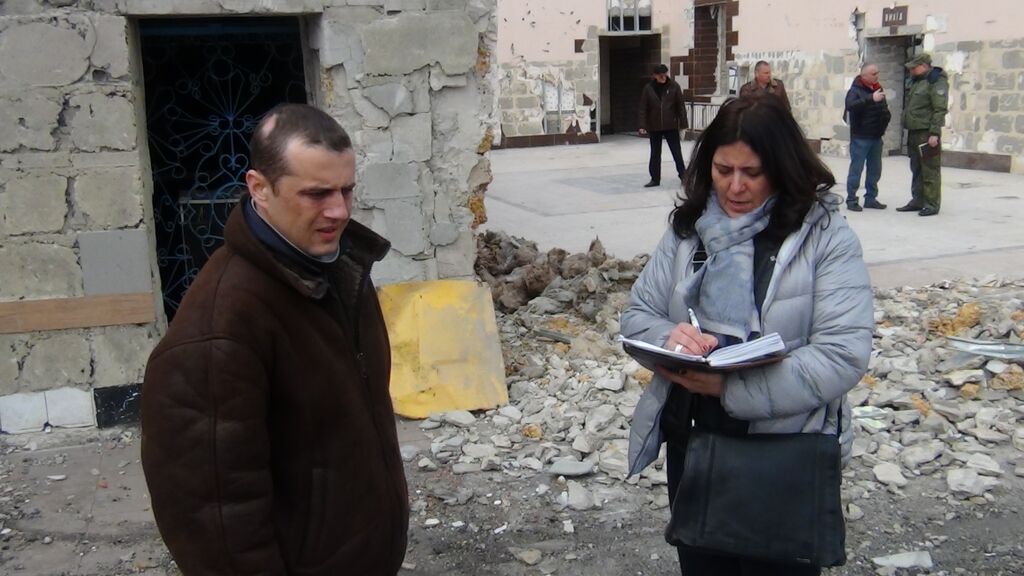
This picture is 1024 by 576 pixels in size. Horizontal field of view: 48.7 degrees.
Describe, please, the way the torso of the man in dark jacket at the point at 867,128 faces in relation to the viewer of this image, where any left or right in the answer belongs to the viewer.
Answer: facing the viewer and to the right of the viewer

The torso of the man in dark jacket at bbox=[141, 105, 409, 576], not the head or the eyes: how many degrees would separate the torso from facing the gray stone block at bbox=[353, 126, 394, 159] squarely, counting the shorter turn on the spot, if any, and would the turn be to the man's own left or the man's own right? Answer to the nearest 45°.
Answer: approximately 135° to the man's own left

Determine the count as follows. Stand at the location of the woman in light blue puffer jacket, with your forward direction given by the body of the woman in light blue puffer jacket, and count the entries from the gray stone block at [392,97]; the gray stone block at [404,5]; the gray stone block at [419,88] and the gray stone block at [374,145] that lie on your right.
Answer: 4

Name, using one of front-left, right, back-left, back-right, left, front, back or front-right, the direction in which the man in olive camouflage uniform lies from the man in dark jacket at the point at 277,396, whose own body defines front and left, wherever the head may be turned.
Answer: left

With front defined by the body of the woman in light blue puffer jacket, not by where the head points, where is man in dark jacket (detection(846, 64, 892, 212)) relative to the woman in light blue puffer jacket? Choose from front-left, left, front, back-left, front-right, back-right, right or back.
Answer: back-right

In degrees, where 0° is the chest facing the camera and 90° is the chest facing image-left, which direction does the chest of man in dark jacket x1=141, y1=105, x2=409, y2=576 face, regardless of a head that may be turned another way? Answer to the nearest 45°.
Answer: approximately 315°

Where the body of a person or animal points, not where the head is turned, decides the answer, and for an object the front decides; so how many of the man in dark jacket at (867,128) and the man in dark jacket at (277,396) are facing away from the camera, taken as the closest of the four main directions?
0

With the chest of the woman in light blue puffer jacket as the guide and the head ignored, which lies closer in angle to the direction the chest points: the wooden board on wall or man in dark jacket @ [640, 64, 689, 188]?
the wooden board on wall

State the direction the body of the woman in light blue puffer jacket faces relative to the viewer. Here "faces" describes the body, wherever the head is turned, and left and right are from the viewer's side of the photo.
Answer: facing the viewer and to the left of the viewer

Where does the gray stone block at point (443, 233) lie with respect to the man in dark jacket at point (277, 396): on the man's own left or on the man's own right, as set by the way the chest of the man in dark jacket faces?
on the man's own left

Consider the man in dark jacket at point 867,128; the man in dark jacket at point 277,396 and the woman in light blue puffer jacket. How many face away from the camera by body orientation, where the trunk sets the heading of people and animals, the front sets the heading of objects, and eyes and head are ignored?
0

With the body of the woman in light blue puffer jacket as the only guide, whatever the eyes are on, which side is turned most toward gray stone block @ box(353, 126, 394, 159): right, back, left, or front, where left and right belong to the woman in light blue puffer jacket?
right

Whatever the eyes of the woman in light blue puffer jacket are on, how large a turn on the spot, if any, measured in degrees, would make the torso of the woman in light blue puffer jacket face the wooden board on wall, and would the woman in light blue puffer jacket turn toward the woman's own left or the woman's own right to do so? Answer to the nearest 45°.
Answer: approximately 90° to the woman's own right

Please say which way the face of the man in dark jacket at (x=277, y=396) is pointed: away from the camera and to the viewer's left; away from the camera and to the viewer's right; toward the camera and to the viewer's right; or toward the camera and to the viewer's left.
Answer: toward the camera and to the viewer's right

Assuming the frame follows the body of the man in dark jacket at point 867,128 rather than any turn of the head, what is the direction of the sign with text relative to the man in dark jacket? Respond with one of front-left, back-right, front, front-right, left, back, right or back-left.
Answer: back-left
